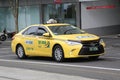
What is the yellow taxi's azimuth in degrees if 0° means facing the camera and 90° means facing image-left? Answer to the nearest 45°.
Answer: approximately 315°

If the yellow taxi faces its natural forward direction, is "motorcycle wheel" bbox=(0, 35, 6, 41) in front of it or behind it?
behind
